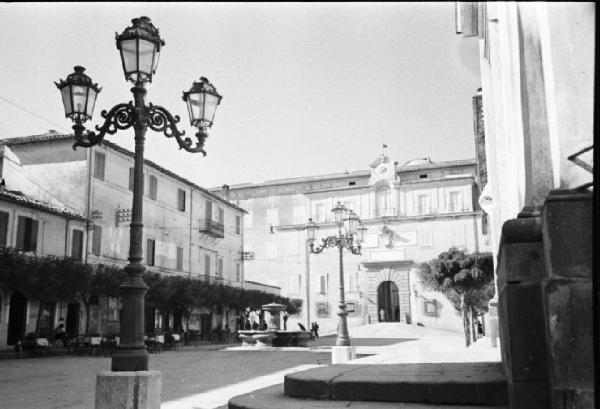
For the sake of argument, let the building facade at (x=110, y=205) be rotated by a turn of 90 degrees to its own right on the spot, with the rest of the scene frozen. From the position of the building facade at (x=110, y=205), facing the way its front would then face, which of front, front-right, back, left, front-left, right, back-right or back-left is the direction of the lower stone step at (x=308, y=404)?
front-left

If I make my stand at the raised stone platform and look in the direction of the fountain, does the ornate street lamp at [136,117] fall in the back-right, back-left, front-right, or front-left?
front-left

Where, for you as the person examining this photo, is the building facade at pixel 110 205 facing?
facing the viewer and to the right of the viewer

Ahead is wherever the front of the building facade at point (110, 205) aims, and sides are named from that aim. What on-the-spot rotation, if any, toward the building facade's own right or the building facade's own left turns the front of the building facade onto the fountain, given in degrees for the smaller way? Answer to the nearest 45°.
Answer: approximately 45° to the building facade's own left

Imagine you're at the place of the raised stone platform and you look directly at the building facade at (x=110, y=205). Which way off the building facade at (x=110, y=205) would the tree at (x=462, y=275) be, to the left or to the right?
right

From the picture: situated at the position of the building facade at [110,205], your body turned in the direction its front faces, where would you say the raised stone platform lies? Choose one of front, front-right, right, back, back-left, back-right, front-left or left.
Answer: front-right

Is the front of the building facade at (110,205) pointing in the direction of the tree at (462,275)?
yes

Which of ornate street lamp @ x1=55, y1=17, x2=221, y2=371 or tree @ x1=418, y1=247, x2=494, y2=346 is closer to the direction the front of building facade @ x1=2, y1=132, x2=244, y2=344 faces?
the tree

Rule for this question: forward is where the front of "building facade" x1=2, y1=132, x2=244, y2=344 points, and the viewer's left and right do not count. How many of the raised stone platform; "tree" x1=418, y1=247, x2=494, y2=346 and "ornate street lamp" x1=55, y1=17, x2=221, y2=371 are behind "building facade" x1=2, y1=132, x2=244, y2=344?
0
